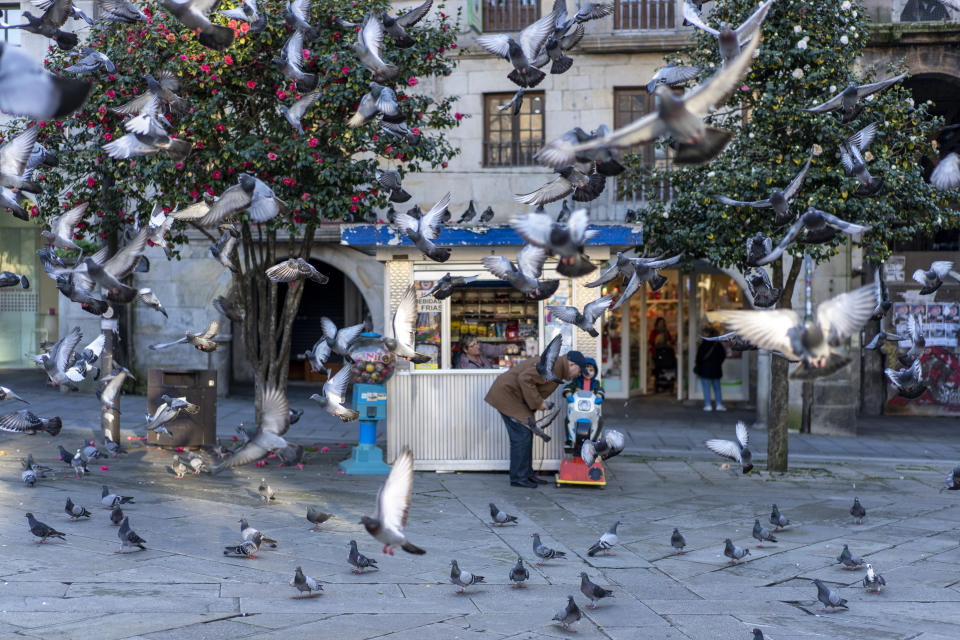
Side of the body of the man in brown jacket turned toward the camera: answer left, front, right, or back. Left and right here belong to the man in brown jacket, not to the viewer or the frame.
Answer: right

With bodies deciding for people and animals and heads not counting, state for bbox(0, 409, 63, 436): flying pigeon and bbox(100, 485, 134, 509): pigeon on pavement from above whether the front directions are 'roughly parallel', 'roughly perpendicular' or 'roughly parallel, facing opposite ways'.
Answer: roughly parallel

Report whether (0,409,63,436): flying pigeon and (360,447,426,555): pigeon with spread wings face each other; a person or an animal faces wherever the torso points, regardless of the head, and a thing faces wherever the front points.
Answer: no

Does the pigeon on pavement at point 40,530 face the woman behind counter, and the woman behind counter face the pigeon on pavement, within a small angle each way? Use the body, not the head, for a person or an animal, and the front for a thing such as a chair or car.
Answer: no

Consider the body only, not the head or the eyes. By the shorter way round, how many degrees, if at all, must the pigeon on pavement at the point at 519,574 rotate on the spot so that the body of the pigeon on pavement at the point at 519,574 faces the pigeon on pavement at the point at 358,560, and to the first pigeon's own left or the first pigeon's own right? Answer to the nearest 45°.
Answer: approximately 90° to the first pigeon's own right

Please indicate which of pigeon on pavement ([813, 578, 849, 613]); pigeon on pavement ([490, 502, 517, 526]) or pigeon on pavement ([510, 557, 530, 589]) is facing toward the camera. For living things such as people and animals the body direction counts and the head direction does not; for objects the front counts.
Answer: pigeon on pavement ([510, 557, 530, 589])

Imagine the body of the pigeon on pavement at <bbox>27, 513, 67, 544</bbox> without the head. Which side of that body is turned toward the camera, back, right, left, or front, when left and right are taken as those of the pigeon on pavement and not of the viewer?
left

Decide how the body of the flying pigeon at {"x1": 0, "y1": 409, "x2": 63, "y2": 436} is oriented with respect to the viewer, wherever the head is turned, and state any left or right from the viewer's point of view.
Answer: facing to the left of the viewer

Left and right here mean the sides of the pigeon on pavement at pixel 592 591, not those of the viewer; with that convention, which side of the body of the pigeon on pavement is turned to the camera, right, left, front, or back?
left

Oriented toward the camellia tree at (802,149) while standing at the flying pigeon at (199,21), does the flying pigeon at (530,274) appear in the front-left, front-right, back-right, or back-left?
front-right

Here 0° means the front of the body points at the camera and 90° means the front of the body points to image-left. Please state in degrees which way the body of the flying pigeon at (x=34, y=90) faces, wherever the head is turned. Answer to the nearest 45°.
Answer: approximately 90°

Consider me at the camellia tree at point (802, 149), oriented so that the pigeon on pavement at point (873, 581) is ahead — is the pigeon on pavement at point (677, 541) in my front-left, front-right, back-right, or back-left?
front-right

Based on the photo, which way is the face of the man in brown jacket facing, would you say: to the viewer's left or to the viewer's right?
to the viewer's right

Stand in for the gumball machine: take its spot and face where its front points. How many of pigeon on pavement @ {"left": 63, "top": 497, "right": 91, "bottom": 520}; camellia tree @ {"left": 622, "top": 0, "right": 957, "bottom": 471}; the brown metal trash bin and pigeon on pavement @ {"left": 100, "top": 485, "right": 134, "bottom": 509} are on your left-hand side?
1

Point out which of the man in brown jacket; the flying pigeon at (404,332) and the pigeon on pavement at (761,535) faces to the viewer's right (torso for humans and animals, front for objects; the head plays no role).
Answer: the man in brown jacket
